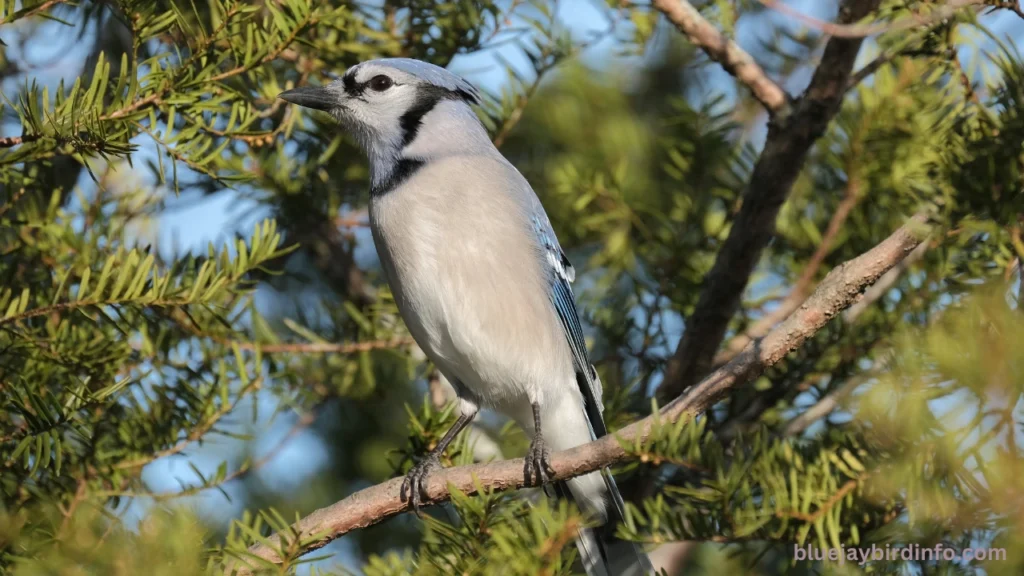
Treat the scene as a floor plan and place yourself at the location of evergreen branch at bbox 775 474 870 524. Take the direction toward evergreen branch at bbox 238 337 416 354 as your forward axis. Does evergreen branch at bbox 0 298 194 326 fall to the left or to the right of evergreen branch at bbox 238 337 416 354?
left

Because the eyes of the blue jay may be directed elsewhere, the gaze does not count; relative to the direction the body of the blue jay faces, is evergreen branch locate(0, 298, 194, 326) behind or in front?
in front

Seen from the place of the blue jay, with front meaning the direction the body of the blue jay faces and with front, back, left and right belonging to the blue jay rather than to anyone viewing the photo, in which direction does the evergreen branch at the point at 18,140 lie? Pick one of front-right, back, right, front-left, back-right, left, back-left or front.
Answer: front

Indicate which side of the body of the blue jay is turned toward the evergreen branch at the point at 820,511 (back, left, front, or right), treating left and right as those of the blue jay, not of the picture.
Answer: left

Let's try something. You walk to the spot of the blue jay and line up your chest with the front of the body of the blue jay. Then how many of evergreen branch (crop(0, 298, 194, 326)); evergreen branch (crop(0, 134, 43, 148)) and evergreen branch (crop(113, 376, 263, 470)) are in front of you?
3

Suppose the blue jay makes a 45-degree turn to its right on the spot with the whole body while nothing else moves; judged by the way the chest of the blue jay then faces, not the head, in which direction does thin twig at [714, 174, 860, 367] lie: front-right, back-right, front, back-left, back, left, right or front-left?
back
